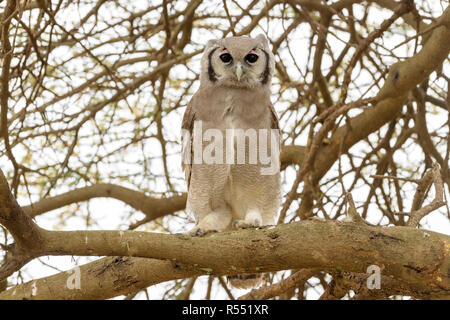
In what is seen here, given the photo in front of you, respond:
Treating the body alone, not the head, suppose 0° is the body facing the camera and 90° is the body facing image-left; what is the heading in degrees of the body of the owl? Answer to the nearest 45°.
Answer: approximately 0°
